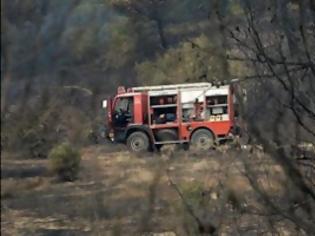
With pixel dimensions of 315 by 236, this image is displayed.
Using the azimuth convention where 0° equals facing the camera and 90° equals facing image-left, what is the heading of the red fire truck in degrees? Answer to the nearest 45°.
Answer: approximately 90°
